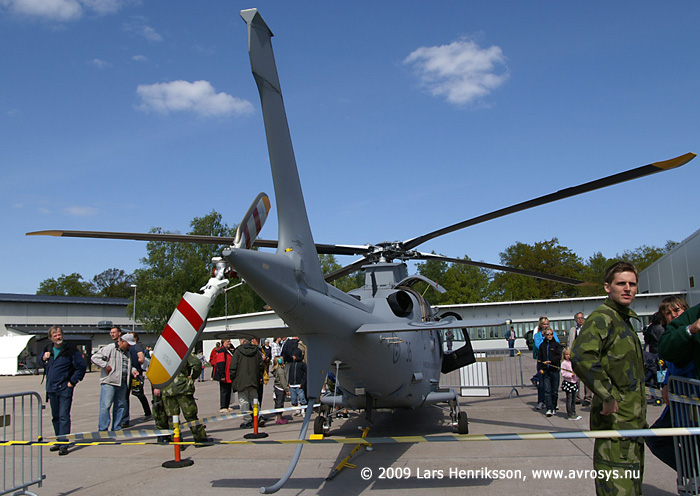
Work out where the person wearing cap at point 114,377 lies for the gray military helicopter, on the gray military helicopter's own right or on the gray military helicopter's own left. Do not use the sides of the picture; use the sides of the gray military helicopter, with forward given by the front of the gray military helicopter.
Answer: on the gray military helicopter's own left

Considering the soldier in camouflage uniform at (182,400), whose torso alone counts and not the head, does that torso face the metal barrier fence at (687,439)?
no

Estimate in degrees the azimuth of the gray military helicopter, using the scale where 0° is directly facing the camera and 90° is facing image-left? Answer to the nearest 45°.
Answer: approximately 225°

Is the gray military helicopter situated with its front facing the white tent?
no

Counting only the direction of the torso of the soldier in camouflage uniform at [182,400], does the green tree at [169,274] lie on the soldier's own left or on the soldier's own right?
on the soldier's own left

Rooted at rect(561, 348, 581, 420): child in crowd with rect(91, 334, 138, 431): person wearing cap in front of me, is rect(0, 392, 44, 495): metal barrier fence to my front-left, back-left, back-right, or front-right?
front-left

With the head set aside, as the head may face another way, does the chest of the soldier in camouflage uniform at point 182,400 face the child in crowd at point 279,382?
no

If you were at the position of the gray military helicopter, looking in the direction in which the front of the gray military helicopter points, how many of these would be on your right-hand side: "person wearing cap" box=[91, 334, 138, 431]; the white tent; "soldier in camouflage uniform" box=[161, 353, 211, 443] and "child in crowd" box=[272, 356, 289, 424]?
0

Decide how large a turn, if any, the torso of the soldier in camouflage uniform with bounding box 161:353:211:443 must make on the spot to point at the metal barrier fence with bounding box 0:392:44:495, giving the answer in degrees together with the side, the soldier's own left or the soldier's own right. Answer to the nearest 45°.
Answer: approximately 135° to the soldier's own right

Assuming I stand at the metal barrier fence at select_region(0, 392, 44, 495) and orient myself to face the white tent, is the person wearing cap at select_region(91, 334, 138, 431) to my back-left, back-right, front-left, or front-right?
front-right

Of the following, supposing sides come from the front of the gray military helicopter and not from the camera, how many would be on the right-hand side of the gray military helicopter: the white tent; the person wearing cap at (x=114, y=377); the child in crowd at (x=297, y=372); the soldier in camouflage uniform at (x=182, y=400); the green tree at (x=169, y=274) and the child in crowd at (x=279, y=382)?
0

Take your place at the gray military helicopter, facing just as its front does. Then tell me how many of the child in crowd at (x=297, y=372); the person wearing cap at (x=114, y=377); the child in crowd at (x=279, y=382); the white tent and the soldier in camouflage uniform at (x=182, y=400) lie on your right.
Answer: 0

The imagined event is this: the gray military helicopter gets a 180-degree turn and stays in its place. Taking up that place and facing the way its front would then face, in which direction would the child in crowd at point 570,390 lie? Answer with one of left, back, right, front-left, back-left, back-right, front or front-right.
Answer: back

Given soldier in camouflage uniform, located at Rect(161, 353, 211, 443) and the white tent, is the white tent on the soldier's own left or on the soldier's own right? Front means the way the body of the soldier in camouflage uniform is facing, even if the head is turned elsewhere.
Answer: on the soldier's own left
